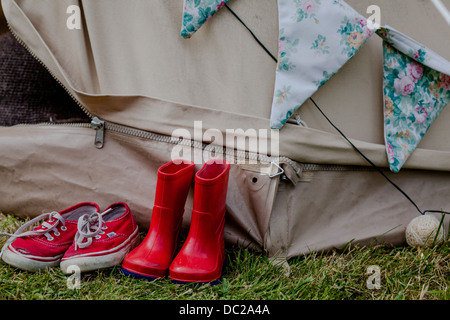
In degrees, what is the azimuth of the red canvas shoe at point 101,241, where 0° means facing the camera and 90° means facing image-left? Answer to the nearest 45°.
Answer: approximately 45°

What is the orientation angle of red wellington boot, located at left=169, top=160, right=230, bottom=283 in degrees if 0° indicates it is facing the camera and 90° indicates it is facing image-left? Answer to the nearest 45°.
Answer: approximately 45°

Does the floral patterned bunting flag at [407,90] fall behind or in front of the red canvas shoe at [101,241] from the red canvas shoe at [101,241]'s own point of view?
behind
